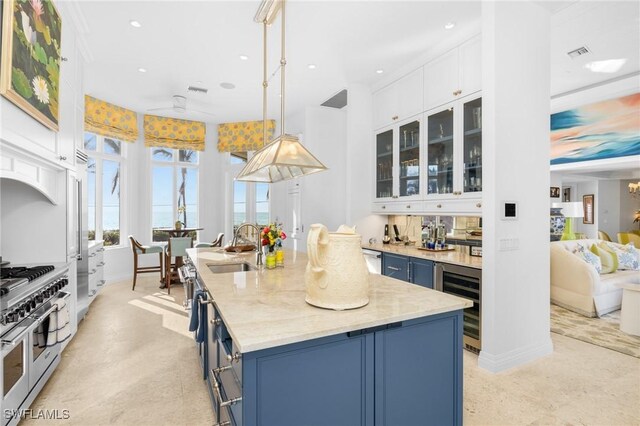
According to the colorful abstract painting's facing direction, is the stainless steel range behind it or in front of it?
in front

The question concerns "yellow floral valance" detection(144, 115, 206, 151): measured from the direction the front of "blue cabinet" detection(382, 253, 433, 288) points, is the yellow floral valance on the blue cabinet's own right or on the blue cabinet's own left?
on the blue cabinet's own right

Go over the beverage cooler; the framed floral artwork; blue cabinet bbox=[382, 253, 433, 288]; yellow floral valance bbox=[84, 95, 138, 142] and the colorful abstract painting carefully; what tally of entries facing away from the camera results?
0

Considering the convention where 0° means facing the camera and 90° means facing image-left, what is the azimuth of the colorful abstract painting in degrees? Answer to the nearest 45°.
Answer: approximately 45°

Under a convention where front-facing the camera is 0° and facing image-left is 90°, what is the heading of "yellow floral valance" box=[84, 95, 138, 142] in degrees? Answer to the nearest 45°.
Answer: approximately 315°

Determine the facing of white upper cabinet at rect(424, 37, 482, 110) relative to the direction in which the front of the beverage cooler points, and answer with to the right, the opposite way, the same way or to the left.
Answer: the same way

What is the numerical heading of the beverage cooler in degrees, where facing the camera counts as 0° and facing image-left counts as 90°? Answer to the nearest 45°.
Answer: approximately 45°

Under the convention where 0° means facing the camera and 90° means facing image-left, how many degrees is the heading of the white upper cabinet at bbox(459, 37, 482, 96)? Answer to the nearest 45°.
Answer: approximately 45°

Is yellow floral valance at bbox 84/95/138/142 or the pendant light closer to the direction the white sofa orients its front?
the pendant light

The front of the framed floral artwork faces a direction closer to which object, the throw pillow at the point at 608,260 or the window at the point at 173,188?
the throw pillow

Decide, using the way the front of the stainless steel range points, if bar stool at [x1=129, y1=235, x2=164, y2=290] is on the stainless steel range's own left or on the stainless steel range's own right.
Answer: on the stainless steel range's own left

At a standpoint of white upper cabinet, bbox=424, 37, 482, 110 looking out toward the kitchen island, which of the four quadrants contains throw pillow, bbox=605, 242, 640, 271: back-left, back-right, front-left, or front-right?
back-left
